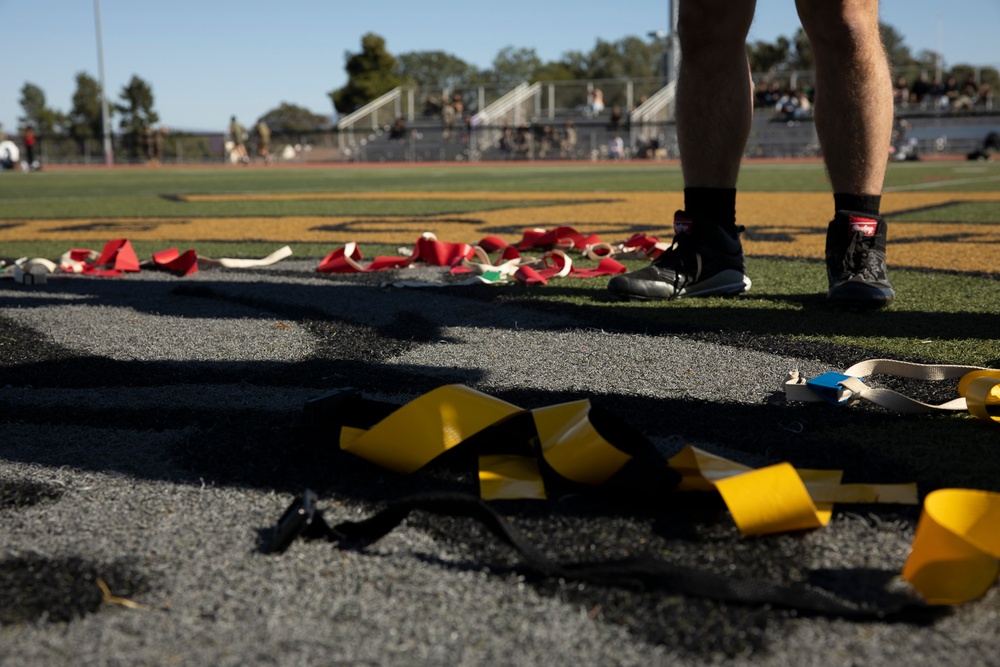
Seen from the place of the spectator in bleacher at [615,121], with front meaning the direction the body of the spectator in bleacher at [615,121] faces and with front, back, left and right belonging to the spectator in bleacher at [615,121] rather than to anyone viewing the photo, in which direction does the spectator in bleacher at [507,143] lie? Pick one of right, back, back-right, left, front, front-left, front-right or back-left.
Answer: right

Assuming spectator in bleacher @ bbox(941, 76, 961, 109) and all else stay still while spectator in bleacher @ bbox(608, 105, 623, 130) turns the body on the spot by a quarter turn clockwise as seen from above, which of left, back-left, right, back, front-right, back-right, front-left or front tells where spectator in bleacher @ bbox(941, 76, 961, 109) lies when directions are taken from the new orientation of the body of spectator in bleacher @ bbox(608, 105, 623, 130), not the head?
back

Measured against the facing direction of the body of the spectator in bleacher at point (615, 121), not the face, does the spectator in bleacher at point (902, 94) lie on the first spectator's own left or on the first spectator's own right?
on the first spectator's own left

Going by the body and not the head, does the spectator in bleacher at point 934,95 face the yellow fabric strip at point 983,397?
yes

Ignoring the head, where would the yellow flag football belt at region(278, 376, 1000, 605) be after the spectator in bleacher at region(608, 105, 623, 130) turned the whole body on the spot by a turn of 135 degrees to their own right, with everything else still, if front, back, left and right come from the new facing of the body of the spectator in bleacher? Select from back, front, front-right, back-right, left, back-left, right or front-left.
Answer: back-left

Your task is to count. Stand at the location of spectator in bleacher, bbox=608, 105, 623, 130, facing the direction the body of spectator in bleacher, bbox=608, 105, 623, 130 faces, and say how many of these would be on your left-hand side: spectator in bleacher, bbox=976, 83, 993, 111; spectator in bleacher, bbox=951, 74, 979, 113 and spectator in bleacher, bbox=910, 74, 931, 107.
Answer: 3

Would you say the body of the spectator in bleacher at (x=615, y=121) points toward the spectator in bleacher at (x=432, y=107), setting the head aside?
no

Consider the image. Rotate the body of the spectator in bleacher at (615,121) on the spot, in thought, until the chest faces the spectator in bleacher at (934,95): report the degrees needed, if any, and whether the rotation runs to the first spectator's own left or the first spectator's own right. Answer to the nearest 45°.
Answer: approximately 90° to the first spectator's own left

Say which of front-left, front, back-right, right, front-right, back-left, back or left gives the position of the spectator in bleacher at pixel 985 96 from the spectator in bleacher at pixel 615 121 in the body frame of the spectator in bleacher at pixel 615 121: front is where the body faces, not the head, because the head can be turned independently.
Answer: left

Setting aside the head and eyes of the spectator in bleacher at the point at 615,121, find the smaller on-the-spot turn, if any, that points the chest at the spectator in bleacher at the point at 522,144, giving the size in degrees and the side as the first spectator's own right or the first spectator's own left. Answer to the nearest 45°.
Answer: approximately 90° to the first spectator's own right

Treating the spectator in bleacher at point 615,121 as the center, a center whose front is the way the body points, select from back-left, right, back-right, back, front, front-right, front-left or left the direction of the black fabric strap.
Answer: front

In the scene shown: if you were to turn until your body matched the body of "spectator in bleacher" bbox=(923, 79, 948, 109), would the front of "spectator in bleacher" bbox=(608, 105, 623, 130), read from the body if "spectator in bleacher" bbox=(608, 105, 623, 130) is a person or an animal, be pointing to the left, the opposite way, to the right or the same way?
the same way

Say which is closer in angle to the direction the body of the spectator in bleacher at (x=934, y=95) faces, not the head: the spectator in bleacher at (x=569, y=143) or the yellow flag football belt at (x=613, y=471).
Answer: the yellow flag football belt

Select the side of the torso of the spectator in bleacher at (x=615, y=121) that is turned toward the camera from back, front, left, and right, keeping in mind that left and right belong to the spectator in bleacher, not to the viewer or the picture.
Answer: front
